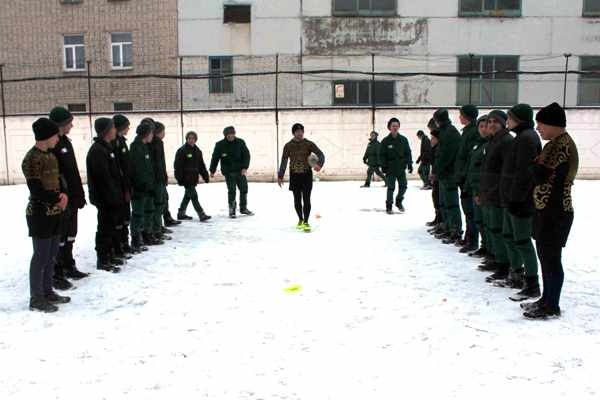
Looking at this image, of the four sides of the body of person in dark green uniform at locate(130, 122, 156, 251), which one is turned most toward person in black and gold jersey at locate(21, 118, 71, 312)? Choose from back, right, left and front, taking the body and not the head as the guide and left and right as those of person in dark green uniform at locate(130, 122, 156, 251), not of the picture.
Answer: right

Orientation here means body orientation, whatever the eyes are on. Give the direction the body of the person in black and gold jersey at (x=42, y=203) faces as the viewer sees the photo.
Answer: to the viewer's right

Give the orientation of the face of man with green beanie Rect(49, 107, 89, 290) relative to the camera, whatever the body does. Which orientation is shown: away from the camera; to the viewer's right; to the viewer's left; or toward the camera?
to the viewer's right

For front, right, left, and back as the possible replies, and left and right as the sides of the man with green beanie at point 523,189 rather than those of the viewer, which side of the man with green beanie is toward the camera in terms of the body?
left

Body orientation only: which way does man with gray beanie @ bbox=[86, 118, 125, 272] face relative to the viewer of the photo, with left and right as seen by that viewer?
facing to the right of the viewer

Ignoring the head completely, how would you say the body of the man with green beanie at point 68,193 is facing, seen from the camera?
to the viewer's right

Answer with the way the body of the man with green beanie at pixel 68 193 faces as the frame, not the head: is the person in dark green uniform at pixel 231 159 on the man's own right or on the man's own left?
on the man's own left

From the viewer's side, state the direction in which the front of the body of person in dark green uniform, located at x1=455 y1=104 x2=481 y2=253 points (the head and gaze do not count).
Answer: to the viewer's left

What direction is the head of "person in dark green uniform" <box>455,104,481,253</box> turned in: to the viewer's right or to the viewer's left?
to the viewer's left

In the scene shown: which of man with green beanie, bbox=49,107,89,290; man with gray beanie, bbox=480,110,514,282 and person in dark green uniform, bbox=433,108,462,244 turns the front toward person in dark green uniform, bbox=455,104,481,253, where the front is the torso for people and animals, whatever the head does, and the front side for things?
man with green beanie, bbox=49,107,89,290

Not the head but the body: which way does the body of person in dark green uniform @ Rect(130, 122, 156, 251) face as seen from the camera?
to the viewer's right

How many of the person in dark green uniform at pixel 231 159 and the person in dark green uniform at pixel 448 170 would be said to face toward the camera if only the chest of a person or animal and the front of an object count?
1

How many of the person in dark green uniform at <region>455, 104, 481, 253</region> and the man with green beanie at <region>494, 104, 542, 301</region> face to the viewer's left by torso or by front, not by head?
2
